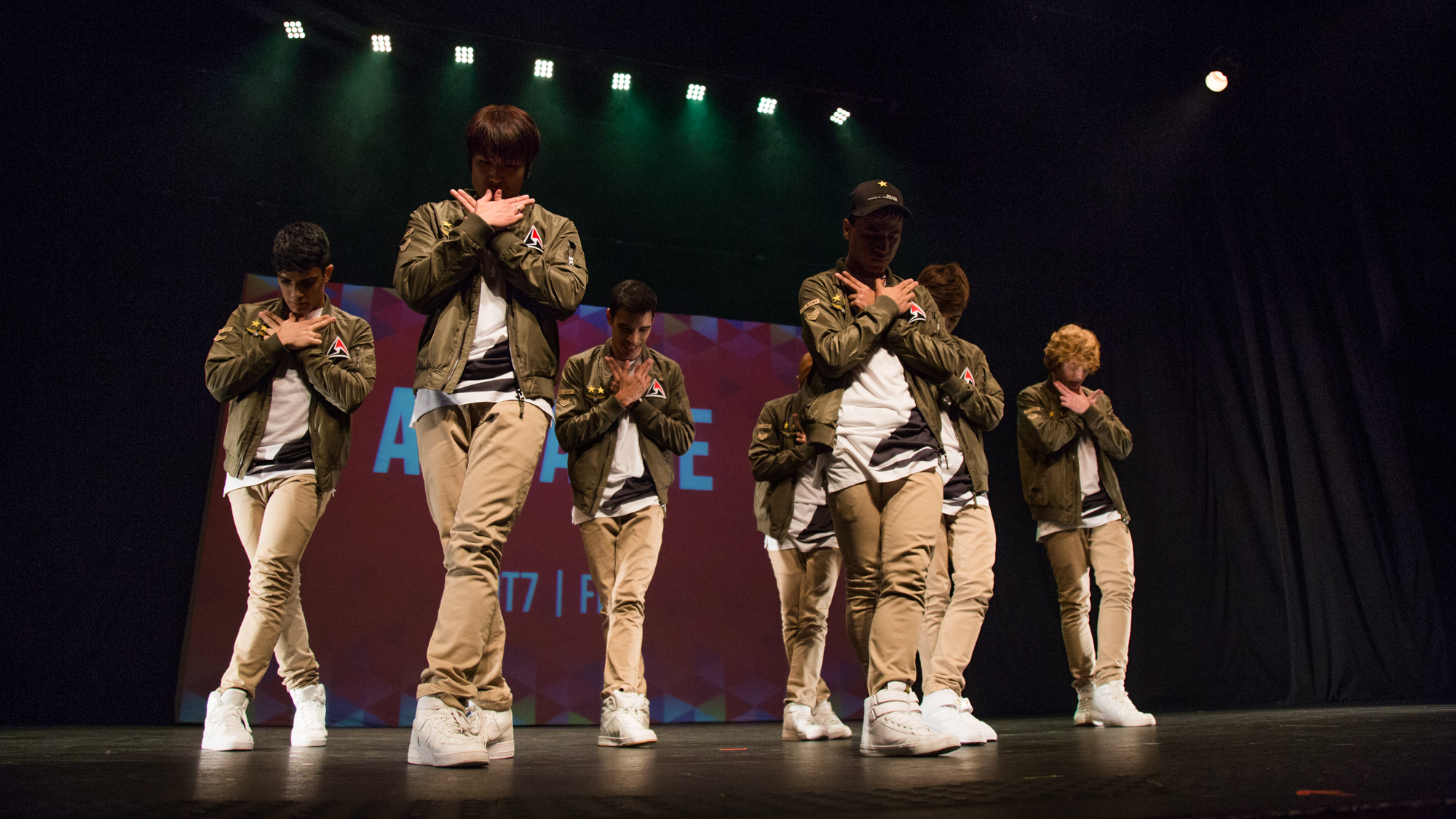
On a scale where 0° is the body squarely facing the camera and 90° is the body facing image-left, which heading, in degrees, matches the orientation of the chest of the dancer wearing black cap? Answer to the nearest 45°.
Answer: approximately 315°
